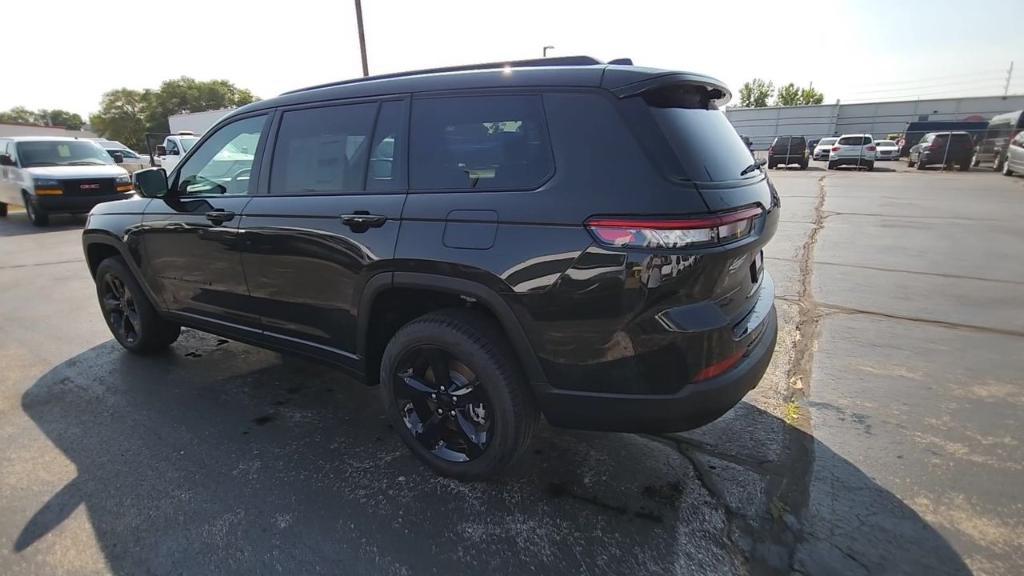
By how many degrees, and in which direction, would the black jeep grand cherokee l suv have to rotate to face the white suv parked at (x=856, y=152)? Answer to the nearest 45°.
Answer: approximately 90° to its right

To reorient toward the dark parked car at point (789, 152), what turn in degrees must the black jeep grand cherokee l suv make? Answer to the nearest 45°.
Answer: approximately 90° to its right

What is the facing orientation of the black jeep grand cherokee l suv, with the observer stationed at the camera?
facing away from the viewer and to the left of the viewer

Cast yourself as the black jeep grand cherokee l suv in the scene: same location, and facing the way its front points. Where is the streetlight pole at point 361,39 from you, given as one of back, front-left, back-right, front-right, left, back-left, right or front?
front-right

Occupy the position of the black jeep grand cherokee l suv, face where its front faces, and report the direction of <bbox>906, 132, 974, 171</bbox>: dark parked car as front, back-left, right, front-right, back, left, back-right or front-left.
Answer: right

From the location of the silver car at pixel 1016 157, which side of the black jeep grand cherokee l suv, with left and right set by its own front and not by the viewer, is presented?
right

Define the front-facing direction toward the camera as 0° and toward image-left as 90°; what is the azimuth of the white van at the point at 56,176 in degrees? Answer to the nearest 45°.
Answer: approximately 315°
